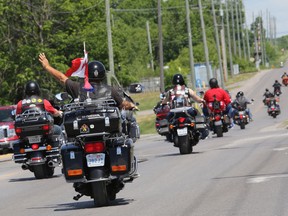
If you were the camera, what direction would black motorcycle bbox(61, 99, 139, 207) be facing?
facing away from the viewer

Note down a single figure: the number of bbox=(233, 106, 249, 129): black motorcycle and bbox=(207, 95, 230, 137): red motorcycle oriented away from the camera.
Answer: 2

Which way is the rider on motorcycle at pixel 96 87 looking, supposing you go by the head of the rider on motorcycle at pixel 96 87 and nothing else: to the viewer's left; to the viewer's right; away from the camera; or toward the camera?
away from the camera

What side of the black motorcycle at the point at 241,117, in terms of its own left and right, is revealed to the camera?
back

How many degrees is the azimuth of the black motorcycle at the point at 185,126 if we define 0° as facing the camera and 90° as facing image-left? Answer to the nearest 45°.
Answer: approximately 180°

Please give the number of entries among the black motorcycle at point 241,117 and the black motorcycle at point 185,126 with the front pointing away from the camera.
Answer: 2

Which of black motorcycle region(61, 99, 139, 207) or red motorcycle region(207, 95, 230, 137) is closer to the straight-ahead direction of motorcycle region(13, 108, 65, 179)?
the red motorcycle

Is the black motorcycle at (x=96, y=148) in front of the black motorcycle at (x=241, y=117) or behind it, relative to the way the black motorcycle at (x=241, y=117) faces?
behind

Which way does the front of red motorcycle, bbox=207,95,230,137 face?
away from the camera

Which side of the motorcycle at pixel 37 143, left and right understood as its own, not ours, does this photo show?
back
